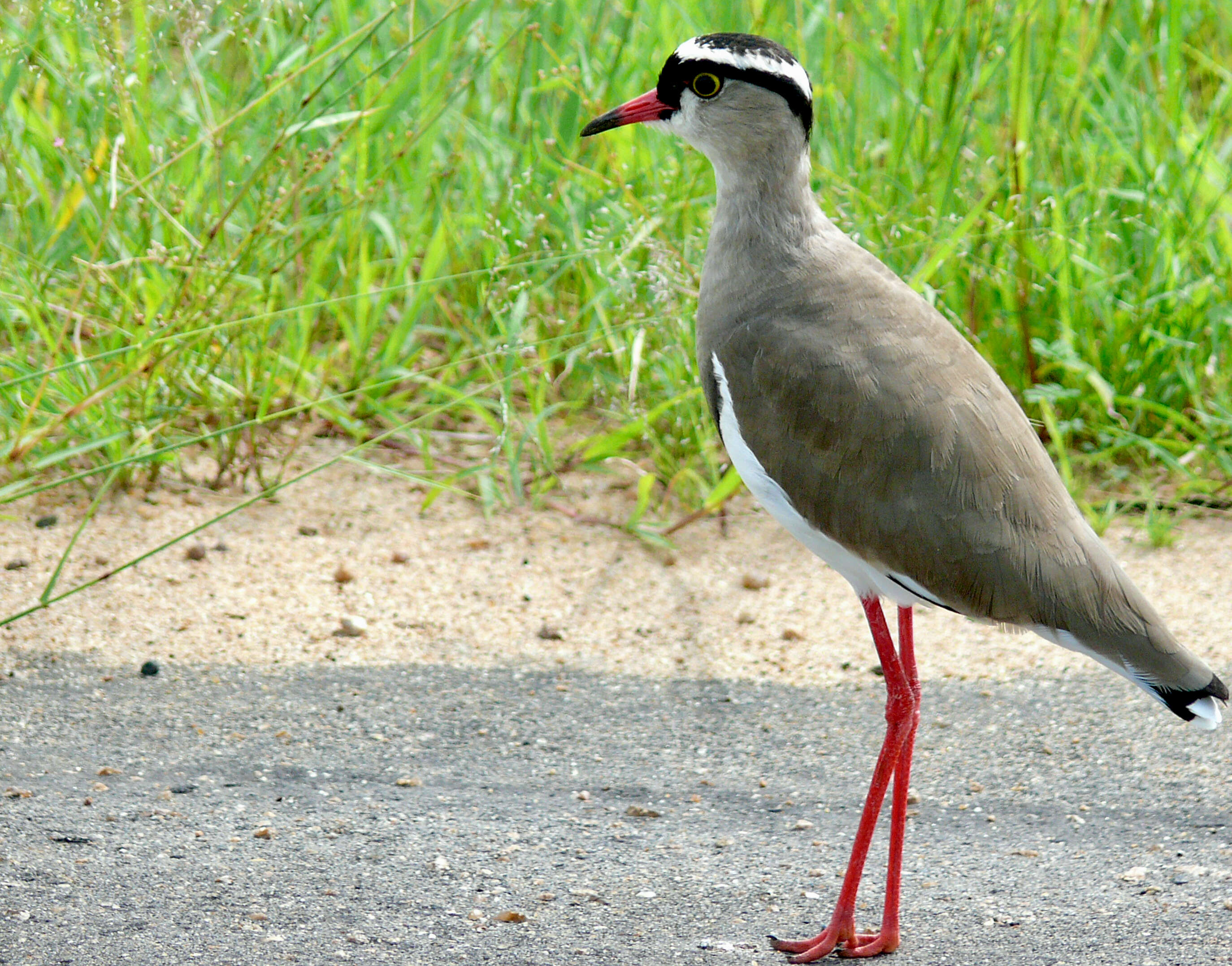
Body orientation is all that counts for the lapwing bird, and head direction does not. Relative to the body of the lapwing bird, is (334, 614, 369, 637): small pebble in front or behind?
in front

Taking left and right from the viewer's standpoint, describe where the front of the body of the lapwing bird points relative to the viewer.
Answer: facing to the left of the viewer
